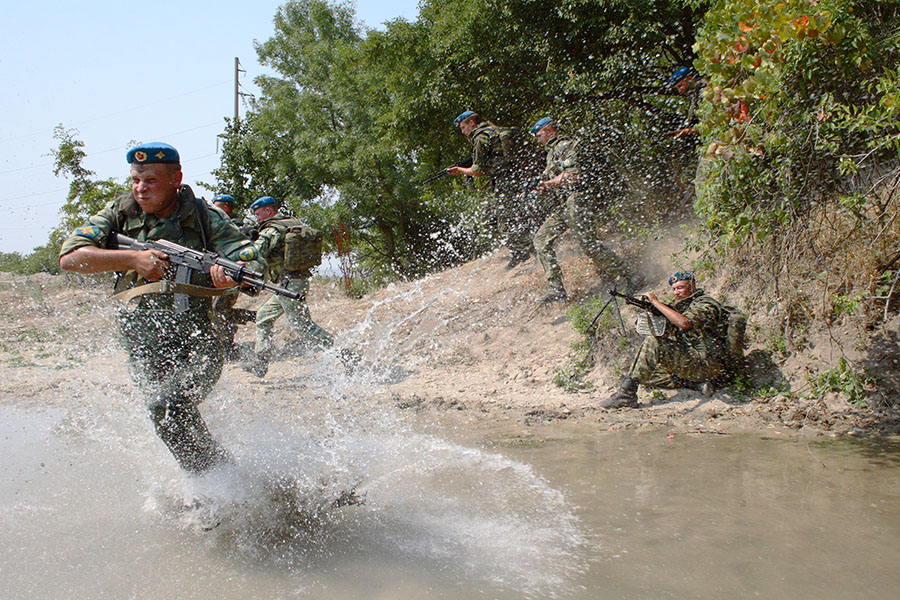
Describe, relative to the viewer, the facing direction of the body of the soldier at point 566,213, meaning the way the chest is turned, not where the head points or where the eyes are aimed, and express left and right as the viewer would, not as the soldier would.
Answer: facing to the left of the viewer

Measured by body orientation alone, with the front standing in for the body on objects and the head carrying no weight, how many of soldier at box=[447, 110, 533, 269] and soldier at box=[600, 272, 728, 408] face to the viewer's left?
2

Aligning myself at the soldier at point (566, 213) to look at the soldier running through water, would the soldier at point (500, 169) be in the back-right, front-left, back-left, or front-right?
back-right

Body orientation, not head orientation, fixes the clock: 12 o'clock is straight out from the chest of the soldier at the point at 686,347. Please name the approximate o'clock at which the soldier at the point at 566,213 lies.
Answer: the soldier at the point at 566,213 is roughly at 2 o'clock from the soldier at the point at 686,347.

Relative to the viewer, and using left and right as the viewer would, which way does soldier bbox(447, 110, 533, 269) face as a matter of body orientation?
facing to the left of the viewer

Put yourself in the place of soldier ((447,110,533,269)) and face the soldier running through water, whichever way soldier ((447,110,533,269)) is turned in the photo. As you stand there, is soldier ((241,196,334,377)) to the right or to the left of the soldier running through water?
right

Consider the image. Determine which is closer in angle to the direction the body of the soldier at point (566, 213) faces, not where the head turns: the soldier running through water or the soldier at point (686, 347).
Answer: the soldier running through water

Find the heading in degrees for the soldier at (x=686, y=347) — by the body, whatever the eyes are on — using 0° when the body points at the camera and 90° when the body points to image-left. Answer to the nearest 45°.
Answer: approximately 90°

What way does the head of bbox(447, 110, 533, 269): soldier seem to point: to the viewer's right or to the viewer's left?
to the viewer's left

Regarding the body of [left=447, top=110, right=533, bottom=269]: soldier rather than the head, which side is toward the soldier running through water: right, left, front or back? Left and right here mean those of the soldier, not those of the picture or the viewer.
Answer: left

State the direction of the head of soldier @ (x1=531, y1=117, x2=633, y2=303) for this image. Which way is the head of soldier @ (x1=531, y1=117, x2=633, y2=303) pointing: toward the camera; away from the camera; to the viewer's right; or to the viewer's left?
to the viewer's left

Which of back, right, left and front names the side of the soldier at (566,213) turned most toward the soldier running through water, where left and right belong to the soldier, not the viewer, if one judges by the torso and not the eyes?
left

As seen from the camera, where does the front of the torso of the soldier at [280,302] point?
to the viewer's left
